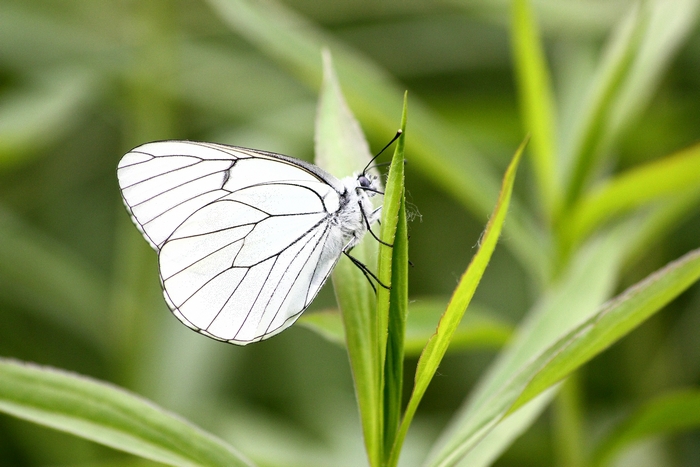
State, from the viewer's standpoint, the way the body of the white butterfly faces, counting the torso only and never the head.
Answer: to the viewer's right
